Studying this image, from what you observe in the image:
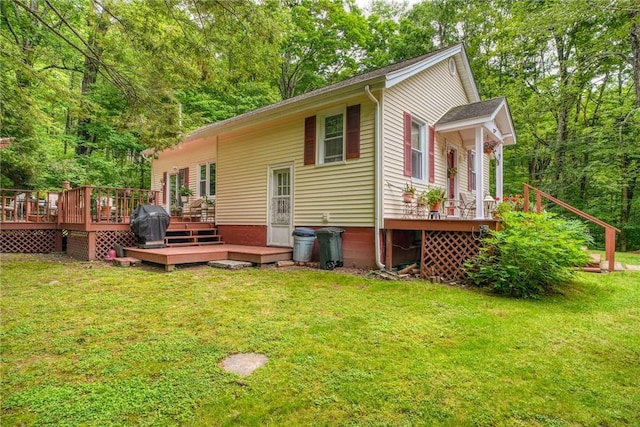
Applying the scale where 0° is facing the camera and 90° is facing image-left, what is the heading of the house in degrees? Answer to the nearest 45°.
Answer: approximately 315°

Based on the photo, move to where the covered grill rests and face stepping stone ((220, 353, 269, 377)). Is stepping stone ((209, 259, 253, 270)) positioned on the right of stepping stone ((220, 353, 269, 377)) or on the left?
left

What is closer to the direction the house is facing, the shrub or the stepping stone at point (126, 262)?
the shrub

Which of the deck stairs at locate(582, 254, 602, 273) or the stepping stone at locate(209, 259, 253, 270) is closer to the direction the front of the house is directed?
the deck stairs

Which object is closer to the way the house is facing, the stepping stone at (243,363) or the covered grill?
the stepping stone

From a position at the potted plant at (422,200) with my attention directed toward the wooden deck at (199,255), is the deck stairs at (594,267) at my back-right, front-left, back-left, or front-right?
back-left

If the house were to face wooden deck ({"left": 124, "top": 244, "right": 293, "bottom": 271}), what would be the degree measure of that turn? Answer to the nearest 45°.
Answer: approximately 135° to its right

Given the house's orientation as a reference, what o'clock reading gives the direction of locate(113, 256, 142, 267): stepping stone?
The stepping stone is roughly at 4 o'clock from the house.

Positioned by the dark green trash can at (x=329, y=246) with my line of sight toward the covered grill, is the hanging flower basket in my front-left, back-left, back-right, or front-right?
back-right

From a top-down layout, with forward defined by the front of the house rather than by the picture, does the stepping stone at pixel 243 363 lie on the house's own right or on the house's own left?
on the house's own right

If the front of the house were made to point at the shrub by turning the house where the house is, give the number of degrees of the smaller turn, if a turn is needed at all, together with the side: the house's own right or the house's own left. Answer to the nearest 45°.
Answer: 0° — it already faces it

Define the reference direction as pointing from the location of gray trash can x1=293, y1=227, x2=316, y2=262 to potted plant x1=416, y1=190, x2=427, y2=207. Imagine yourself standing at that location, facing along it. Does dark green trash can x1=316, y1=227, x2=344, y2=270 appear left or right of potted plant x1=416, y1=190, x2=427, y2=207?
right
